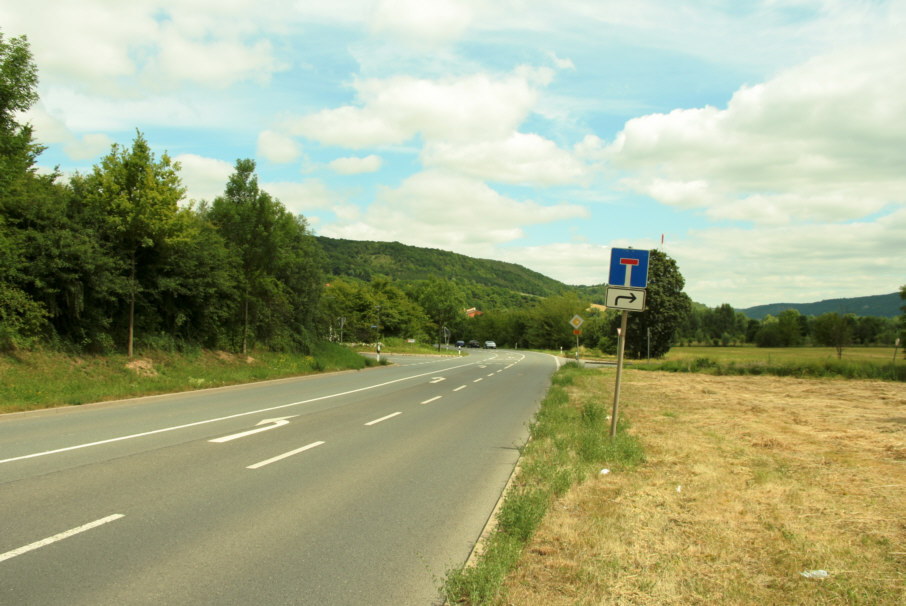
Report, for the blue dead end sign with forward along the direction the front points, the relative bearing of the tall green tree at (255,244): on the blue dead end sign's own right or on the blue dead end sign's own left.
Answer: on the blue dead end sign's own right

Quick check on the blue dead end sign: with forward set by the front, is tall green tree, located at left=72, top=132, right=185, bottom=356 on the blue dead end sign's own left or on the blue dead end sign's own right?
on the blue dead end sign's own right

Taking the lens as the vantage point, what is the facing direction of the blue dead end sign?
facing the viewer

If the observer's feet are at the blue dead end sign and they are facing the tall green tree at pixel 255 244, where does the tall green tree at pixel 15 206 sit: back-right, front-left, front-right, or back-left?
front-left

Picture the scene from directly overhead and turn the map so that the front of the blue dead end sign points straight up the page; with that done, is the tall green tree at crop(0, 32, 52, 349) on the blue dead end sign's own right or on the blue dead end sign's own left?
on the blue dead end sign's own right
